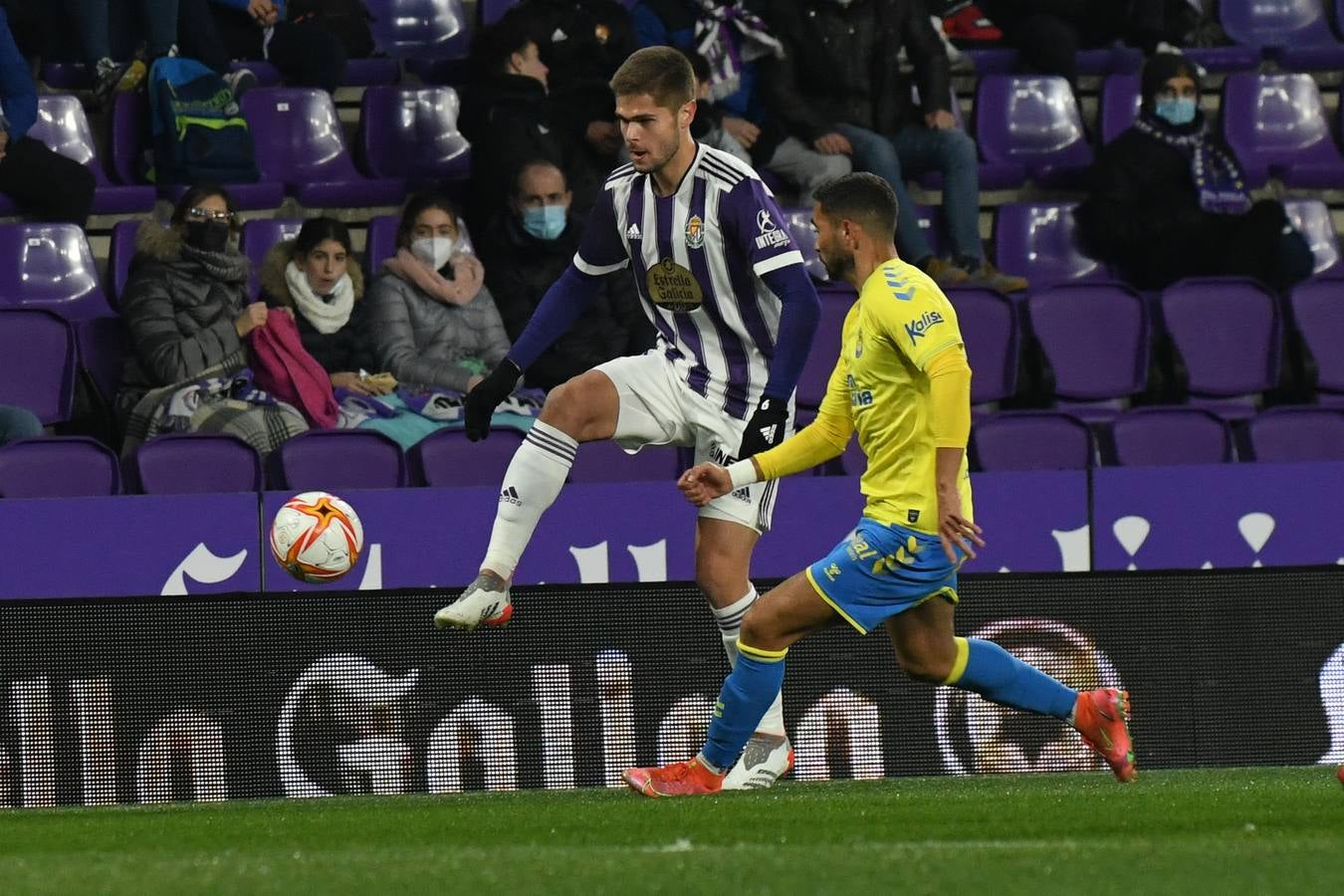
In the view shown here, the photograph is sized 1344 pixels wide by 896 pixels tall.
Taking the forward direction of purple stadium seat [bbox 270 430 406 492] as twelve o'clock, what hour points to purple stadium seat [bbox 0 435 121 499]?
purple stadium seat [bbox 0 435 121 499] is roughly at 3 o'clock from purple stadium seat [bbox 270 430 406 492].

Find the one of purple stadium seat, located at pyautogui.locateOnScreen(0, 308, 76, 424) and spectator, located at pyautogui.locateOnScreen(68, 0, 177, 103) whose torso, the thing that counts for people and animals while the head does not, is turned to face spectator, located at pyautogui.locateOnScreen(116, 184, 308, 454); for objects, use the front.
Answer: spectator, located at pyautogui.locateOnScreen(68, 0, 177, 103)

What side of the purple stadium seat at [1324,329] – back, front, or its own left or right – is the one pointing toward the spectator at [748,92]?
right

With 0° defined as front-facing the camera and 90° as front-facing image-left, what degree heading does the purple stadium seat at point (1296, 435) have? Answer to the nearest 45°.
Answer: approximately 0°

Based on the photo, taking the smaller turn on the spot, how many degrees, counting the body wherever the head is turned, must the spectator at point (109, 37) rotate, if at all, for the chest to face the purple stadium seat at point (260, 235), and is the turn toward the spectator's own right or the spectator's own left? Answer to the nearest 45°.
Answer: approximately 45° to the spectator's own left

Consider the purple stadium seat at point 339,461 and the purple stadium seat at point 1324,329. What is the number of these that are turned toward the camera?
2

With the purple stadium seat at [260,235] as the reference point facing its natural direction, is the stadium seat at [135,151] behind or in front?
behind

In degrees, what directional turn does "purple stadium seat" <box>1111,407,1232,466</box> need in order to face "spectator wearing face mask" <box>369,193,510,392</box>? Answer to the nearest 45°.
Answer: approximately 90° to its right

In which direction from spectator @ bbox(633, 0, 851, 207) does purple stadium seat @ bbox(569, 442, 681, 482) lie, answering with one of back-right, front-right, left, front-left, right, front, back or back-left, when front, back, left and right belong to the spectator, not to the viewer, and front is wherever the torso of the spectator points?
front-right
